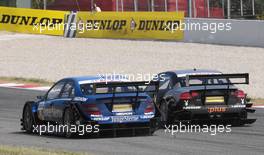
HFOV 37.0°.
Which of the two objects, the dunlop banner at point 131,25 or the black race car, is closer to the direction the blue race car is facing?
the dunlop banner

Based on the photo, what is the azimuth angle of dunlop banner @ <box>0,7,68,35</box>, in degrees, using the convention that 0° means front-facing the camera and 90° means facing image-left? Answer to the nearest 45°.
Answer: approximately 0°

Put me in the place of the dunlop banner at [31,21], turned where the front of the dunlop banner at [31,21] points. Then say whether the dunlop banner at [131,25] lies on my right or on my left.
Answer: on my left

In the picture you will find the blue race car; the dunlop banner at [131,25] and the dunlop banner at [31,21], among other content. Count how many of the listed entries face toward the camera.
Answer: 2

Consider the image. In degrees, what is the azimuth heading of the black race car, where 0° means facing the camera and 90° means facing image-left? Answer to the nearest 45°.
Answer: approximately 135°

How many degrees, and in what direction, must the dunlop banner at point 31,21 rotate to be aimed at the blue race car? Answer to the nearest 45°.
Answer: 0° — it already faces it

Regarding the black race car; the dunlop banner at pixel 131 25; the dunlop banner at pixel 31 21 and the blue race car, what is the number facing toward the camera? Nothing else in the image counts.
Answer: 2

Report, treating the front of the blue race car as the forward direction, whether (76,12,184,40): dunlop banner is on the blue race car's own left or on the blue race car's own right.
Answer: on the blue race car's own right

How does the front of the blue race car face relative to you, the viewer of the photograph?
facing away from the viewer and to the left of the viewer

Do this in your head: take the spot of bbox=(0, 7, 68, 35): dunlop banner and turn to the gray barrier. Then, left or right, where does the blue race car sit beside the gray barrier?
right
